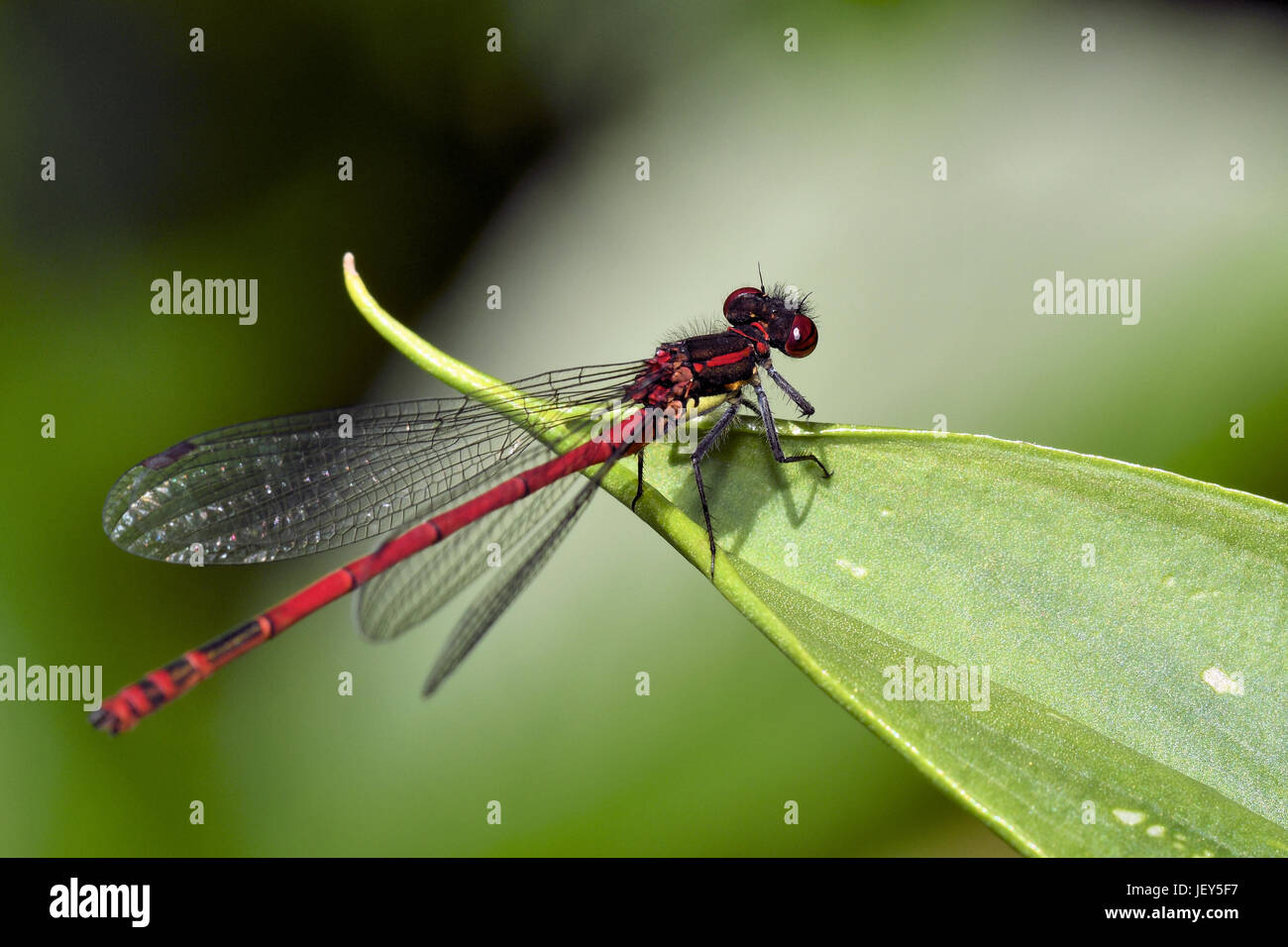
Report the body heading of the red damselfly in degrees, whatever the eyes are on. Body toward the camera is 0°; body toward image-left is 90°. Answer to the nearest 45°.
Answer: approximately 225°
